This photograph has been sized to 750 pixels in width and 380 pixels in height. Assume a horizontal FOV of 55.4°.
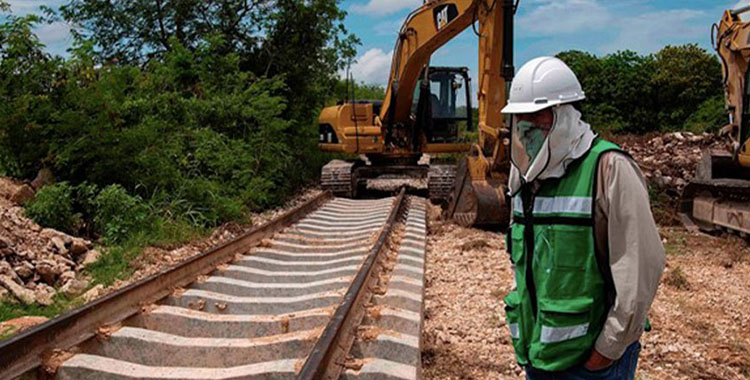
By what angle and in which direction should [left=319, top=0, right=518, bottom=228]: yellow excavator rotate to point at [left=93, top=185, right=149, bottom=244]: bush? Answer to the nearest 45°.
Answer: approximately 90° to its right

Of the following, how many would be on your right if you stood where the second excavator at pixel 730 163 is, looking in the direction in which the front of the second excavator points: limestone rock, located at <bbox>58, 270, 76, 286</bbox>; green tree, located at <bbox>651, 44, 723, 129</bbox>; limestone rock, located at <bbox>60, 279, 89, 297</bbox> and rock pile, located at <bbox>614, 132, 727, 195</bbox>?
2

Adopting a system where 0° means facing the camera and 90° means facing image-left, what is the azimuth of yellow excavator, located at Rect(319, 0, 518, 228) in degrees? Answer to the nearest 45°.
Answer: approximately 315°

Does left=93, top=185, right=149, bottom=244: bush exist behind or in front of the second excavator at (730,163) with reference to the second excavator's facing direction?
in front

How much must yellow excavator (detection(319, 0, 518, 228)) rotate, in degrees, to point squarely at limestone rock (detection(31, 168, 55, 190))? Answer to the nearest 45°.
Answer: approximately 90° to its right

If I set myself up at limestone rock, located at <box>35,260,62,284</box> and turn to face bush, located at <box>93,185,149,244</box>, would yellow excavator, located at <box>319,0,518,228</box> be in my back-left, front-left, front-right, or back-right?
front-right

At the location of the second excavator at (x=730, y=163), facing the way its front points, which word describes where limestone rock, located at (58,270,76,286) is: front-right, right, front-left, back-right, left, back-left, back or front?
front-left

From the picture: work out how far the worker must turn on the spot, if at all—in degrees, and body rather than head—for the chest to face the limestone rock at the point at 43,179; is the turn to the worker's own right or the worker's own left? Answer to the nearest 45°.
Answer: approximately 90° to the worker's own right

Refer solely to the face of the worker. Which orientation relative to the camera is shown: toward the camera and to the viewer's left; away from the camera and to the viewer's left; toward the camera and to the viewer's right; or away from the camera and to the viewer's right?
toward the camera and to the viewer's left

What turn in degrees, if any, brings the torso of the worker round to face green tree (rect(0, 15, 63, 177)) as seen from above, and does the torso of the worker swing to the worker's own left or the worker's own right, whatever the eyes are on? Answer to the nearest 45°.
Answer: approximately 90° to the worker's own right

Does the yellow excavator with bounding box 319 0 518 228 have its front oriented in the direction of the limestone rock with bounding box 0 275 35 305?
no

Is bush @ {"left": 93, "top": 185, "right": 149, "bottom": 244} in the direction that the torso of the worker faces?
no

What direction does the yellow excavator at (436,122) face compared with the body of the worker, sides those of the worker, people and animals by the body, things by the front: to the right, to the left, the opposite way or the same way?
to the left

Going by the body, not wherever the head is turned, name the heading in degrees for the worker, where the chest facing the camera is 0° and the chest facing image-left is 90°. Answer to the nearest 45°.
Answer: approximately 45°

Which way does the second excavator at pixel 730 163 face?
to the viewer's left

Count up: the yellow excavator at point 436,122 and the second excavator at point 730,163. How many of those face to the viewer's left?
1

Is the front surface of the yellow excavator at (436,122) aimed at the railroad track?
no
